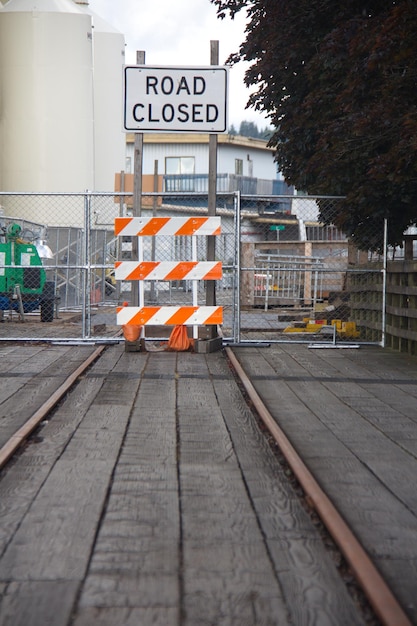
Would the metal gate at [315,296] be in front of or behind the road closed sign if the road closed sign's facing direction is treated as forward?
behind

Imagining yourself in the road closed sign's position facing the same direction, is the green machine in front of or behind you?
behind

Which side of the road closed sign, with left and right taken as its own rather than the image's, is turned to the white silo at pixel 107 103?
back

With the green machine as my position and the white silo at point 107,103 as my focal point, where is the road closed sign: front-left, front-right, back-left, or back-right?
back-right

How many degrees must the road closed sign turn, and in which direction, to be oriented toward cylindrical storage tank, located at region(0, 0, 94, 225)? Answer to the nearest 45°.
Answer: approximately 180°

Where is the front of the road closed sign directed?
toward the camera

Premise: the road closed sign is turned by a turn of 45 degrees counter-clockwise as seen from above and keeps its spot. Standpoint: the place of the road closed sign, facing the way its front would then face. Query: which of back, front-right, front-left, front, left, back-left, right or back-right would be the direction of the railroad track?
front-right
